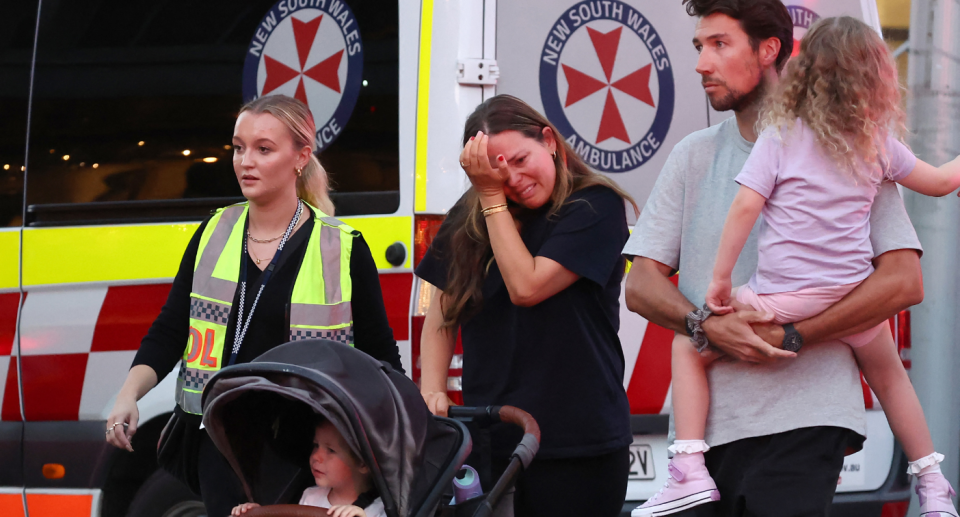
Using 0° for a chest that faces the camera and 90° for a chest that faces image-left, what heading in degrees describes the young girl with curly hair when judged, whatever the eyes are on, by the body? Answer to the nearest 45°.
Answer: approximately 180°

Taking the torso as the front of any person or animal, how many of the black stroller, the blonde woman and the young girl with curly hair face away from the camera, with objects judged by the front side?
1

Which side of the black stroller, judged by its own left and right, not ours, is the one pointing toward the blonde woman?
right

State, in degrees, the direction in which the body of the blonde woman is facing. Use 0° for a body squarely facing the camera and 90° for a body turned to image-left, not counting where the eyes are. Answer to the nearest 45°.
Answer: approximately 45°

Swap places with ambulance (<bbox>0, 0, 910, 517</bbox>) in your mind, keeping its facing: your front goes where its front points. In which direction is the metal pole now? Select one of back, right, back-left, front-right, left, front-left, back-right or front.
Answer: back-right

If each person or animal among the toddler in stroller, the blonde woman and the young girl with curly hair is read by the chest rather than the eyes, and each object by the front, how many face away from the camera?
1

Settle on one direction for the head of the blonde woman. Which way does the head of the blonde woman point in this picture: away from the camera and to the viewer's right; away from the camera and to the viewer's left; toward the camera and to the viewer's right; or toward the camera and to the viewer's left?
toward the camera and to the viewer's left

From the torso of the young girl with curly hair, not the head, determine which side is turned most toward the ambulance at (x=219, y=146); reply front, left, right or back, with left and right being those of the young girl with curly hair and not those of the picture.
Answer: left

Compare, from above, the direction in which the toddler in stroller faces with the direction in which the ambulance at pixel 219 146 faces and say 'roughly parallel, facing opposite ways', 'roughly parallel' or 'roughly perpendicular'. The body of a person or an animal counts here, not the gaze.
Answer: roughly perpendicular

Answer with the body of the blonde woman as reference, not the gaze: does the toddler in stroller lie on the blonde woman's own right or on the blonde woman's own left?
on the blonde woman's own left

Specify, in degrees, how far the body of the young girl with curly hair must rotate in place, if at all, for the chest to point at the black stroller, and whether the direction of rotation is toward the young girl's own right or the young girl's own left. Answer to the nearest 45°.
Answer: approximately 135° to the young girl's own left

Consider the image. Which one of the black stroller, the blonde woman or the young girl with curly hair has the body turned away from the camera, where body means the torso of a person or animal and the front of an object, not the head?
the young girl with curly hair

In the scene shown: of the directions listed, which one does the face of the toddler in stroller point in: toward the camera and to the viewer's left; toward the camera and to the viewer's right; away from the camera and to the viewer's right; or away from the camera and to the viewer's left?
toward the camera and to the viewer's left

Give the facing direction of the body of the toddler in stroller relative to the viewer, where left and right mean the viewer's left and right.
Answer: facing the viewer and to the left of the viewer

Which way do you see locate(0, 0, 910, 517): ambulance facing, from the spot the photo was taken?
facing away from the viewer and to the left of the viewer
